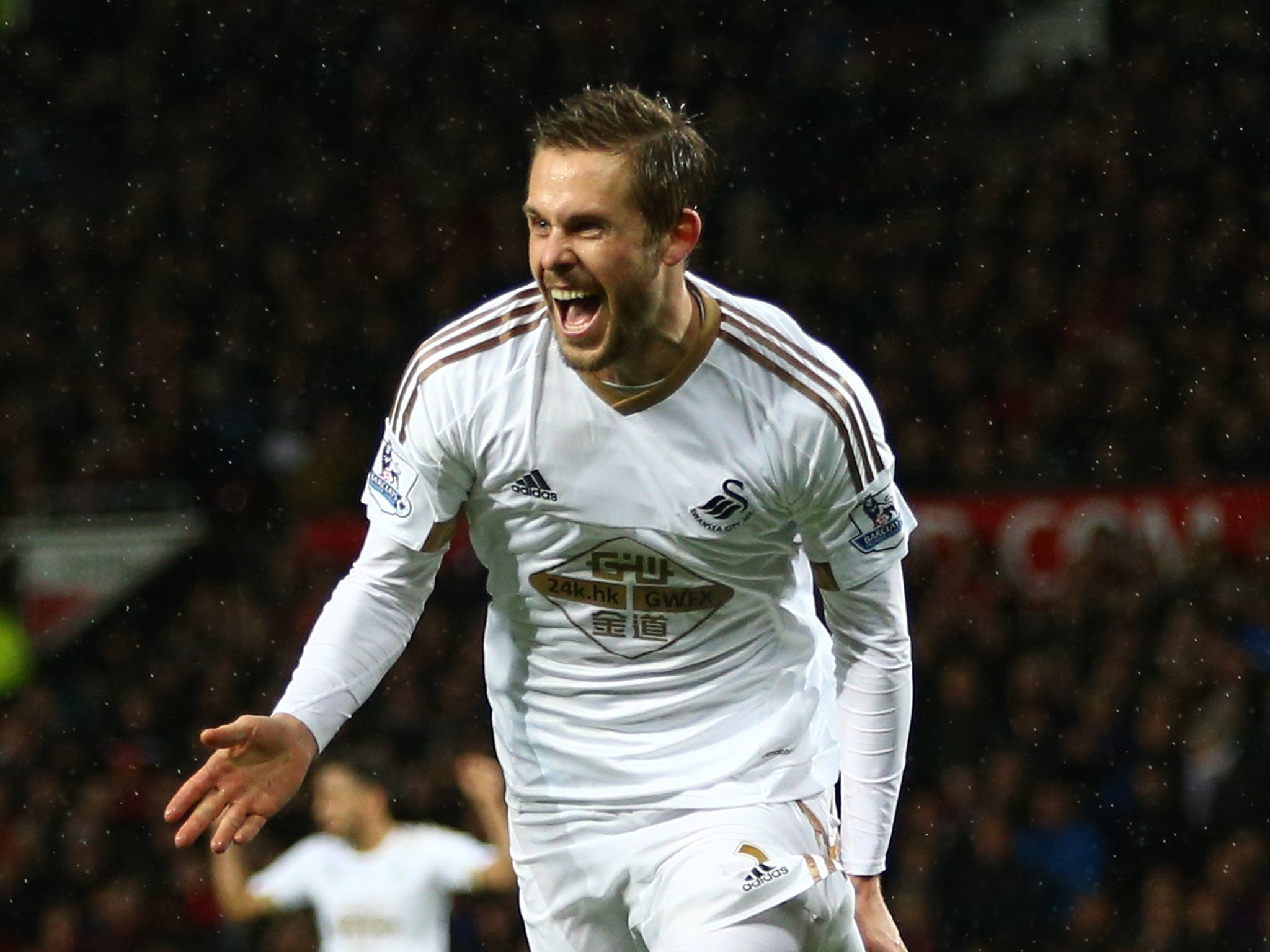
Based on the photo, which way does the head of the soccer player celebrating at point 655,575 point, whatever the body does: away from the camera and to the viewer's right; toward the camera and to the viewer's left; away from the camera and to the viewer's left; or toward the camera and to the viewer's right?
toward the camera and to the viewer's left

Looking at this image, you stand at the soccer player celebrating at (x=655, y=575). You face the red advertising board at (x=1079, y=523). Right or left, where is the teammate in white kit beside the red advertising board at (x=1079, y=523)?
left

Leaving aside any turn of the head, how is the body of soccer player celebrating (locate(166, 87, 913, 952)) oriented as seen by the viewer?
toward the camera

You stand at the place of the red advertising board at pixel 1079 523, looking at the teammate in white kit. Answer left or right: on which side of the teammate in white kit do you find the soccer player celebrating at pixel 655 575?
left

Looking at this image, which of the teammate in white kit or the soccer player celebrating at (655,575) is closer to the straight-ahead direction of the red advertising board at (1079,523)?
the soccer player celebrating

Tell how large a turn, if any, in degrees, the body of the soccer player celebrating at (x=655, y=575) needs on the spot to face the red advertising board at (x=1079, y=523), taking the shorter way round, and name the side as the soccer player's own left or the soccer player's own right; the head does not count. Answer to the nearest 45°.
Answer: approximately 135° to the soccer player's own left

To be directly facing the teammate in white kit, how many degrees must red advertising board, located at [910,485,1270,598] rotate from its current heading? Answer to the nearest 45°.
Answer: approximately 45° to its right

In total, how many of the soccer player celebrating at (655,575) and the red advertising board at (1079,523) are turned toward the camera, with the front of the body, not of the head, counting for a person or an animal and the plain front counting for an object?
2

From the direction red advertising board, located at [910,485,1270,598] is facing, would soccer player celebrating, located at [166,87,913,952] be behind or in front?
in front
